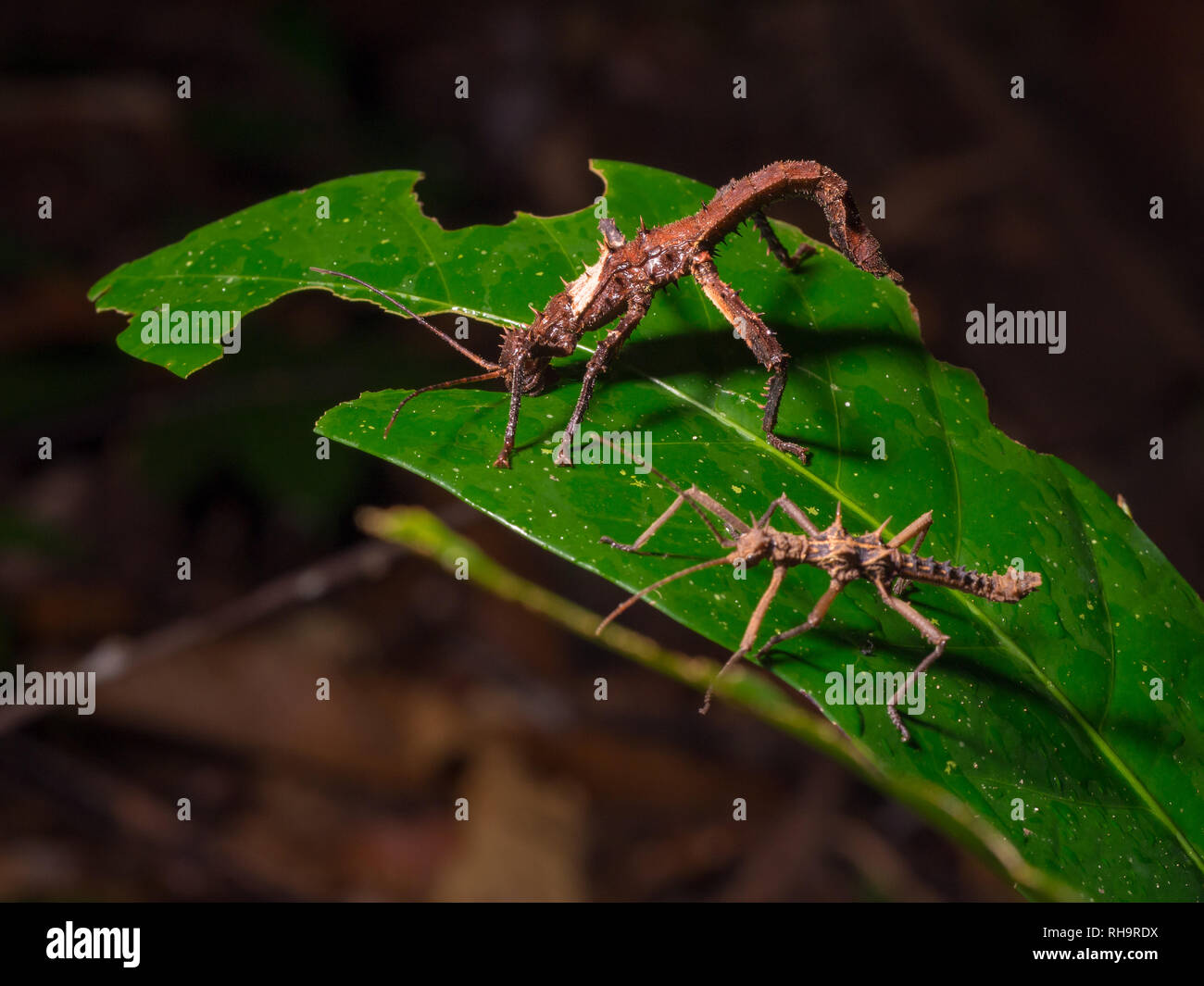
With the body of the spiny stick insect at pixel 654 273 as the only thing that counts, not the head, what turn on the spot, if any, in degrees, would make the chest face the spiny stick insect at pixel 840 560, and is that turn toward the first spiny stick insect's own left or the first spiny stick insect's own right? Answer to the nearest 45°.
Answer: approximately 135° to the first spiny stick insect's own left

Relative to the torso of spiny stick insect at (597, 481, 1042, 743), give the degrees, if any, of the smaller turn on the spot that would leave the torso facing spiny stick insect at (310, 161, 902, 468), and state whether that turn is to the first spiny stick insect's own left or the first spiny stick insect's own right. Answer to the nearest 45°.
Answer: approximately 45° to the first spiny stick insect's own right

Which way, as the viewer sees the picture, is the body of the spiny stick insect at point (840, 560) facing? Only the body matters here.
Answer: to the viewer's left

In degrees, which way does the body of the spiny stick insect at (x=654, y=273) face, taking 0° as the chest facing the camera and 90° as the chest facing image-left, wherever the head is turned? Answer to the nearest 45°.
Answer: approximately 90°

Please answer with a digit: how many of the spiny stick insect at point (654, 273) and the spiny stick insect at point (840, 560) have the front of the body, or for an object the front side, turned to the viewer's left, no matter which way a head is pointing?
2

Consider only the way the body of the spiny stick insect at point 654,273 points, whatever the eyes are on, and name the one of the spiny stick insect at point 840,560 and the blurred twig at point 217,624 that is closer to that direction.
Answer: the blurred twig
